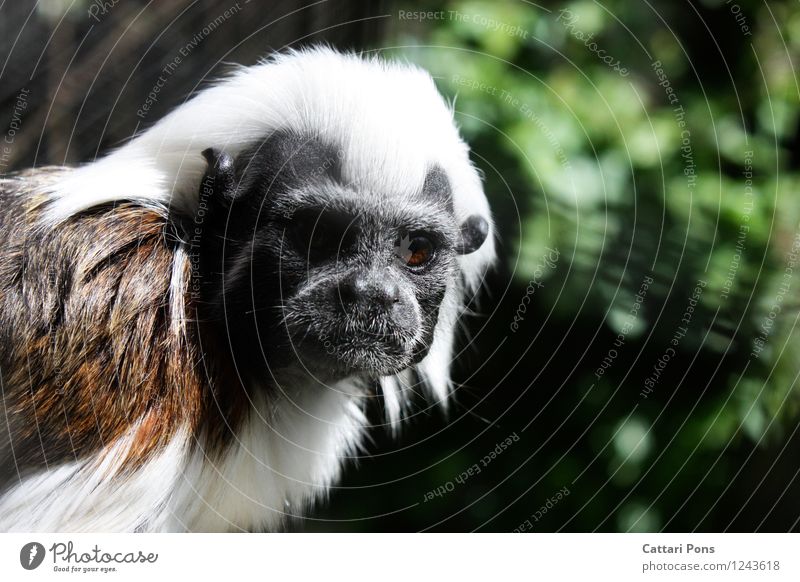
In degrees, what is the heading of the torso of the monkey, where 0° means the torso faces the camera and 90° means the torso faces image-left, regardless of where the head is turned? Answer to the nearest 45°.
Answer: approximately 315°
